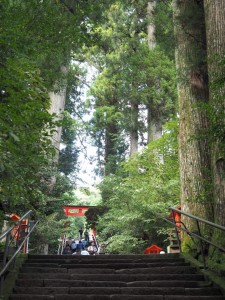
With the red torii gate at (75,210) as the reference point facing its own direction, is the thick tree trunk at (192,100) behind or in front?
in front

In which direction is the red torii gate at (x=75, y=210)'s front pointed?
toward the camera

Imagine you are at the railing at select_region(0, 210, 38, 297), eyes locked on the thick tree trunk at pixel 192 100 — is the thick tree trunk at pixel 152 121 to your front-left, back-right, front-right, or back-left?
front-left

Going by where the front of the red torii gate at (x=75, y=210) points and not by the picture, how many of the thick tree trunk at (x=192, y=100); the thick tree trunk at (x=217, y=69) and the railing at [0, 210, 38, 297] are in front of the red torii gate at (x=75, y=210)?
3
